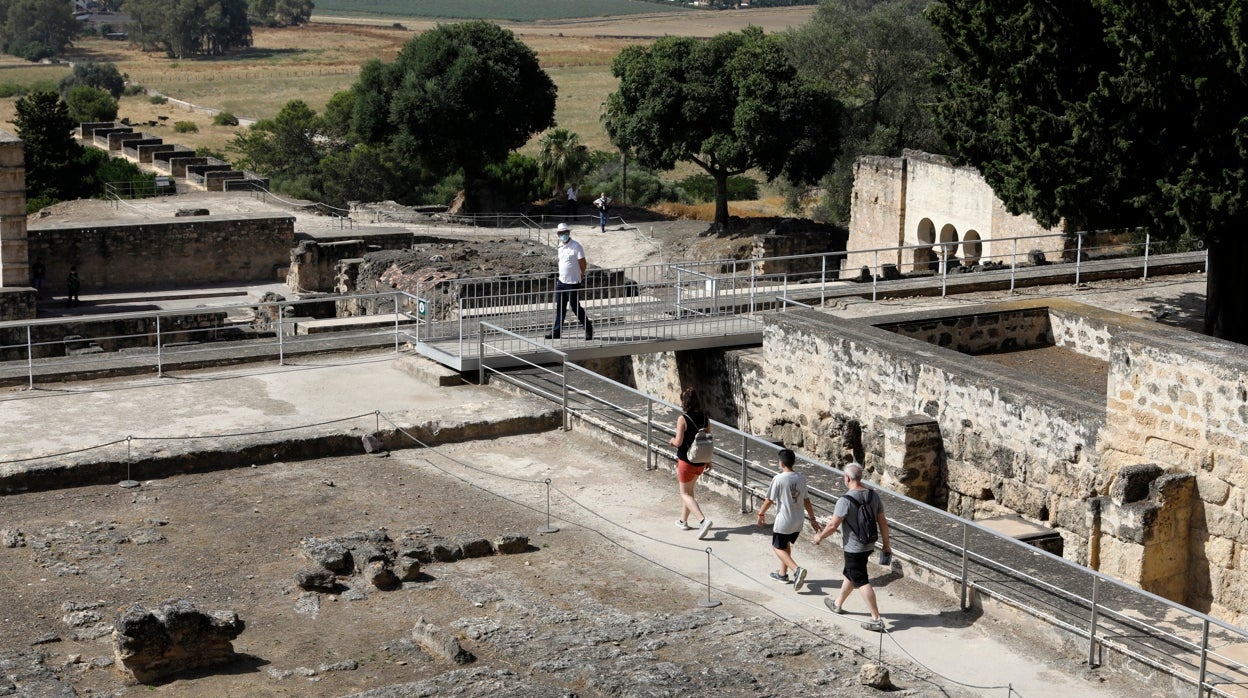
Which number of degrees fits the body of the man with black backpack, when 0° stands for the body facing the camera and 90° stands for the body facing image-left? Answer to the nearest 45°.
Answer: approximately 135°

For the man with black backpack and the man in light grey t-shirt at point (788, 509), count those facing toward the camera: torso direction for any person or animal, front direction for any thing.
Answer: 0

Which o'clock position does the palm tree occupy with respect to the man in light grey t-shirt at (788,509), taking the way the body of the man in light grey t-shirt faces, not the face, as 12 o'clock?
The palm tree is roughly at 1 o'clock from the man in light grey t-shirt.

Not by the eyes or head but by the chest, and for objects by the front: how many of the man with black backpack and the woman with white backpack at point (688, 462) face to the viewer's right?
0

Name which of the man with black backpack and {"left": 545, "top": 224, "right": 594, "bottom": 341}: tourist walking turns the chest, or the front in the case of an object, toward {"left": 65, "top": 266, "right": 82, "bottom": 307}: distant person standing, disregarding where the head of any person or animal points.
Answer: the man with black backpack

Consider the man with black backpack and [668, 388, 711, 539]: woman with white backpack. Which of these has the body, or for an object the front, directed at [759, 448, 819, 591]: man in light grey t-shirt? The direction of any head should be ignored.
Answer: the man with black backpack

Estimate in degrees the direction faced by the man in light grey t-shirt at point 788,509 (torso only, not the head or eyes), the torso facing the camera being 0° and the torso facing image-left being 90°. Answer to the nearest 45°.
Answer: approximately 135°

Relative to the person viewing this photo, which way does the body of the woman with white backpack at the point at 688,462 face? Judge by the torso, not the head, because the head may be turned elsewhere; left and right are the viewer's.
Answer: facing away from the viewer and to the left of the viewer

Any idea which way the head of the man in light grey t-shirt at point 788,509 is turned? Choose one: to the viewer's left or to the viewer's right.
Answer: to the viewer's left

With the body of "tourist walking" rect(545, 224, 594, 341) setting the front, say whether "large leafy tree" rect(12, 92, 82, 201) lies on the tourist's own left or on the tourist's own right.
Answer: on the tourist's own right

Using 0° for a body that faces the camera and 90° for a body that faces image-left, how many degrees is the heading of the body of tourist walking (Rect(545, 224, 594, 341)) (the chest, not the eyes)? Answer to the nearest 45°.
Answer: approximately 45°

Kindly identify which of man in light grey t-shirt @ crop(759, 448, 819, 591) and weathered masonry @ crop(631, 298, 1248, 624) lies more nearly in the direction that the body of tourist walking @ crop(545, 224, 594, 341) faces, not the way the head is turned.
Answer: the man in light grey t-shirt

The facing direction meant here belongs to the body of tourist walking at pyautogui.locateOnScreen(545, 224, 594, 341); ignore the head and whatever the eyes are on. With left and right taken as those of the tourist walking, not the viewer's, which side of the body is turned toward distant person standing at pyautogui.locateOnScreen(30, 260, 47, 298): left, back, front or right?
right

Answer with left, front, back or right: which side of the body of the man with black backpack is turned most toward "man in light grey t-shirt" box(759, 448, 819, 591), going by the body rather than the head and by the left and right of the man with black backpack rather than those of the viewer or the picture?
front
